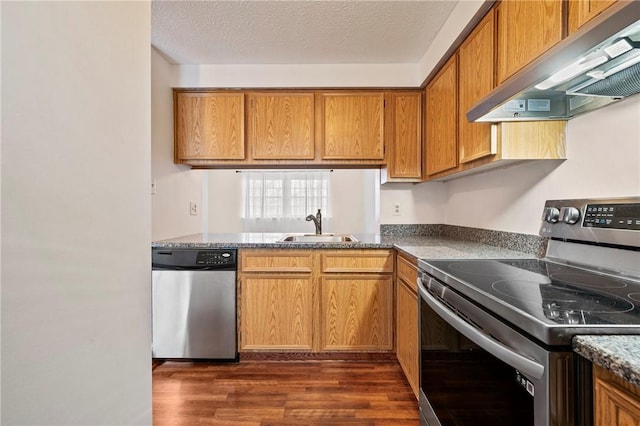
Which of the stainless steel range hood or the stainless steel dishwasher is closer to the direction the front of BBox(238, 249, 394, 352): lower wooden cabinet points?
the stainless steel range hood

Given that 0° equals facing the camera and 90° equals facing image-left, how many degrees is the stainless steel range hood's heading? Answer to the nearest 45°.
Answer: approximately 45°

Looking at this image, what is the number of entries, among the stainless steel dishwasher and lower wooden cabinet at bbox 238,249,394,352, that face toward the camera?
2

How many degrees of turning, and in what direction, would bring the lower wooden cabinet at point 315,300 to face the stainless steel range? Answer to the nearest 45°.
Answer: approximately 45° to its left

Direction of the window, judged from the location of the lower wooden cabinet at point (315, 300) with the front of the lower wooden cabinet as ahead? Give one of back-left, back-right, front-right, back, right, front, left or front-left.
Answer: back

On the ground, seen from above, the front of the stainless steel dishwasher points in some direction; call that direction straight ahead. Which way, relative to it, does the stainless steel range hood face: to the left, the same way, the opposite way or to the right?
to the right

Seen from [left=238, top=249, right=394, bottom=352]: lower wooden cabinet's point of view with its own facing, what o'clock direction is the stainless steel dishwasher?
The stainless steel dishwasher is roughly at 3 o'clock from the lower wooden cabinet.

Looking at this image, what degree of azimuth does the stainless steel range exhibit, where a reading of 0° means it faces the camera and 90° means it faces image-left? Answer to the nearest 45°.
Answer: approximately 45°

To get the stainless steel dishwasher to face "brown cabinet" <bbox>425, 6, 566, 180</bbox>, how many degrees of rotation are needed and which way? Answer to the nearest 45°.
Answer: approximately 45° to its left

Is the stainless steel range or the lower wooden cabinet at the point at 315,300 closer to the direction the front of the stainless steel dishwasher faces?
the stainless steel range

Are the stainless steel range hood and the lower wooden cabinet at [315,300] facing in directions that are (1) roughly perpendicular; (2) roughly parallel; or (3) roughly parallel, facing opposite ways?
roughly perpendicular
